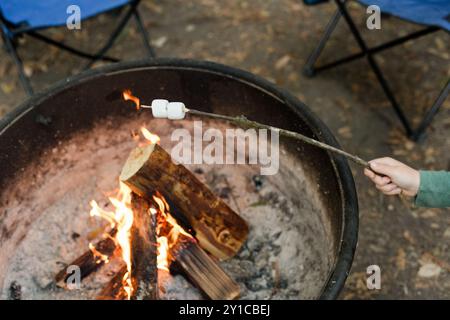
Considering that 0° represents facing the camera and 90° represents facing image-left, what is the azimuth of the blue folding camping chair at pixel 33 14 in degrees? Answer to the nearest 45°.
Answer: approximately 315°

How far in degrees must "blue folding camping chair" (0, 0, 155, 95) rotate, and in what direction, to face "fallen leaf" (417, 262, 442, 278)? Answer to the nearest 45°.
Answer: approximately 45° to its left
